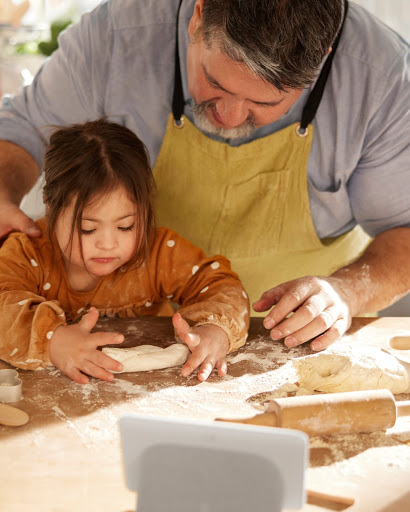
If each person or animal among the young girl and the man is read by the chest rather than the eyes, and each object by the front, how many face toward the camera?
2

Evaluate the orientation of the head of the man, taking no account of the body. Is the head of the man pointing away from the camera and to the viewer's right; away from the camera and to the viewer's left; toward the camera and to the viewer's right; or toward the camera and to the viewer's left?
toward the camera and to the viewer's left

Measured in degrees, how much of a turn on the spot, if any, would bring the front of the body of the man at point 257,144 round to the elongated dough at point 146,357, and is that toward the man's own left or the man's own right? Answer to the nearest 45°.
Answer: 0° — they already face it

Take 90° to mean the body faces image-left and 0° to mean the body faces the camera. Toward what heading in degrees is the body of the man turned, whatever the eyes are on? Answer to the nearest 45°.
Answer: approximately 0°

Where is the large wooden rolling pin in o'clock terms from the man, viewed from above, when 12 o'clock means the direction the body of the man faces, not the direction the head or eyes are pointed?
The large wooden rolling pin is roughly at 12 o'clock from the man.

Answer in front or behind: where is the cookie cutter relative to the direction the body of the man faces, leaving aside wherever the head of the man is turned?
in front
